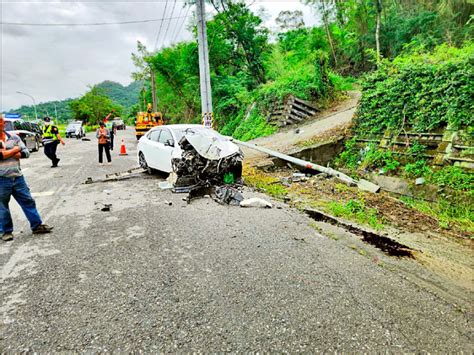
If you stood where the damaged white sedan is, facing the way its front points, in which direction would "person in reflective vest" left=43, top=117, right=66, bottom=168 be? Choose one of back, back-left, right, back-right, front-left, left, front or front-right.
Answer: back

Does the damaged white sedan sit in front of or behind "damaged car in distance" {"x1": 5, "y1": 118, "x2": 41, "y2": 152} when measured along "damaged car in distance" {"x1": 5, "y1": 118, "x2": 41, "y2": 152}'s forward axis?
in front

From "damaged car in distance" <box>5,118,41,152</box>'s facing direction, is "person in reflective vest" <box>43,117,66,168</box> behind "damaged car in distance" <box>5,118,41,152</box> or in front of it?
in front

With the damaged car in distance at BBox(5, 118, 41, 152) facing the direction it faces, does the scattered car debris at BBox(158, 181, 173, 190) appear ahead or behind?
ahead

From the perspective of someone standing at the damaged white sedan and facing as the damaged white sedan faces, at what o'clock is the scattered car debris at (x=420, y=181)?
The scattered car debris is roughly at 11 o'clock from the damaged white sedan.

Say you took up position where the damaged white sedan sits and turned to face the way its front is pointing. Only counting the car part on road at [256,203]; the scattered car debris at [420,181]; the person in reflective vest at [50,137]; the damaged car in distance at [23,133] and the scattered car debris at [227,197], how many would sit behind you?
2

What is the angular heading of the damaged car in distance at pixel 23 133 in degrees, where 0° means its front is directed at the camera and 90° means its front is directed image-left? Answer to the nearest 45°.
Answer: approximately 315°

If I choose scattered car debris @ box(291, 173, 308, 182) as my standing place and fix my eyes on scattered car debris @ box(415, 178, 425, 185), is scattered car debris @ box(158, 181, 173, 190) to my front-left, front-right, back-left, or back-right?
back-right

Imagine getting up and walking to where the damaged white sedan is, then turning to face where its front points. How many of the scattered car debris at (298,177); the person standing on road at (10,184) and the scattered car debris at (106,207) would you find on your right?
2
